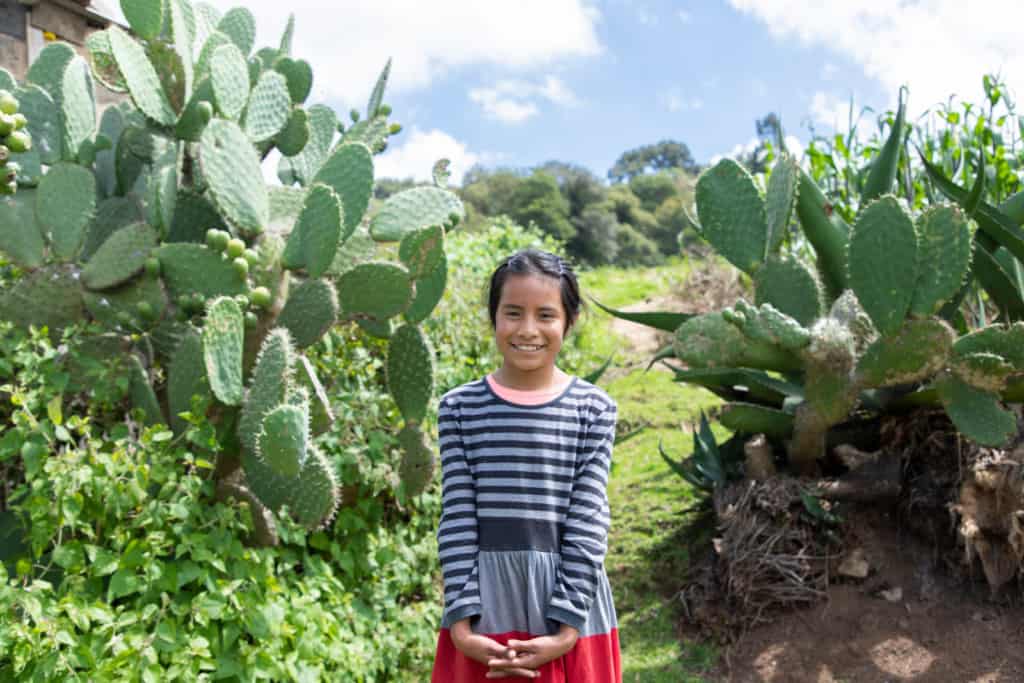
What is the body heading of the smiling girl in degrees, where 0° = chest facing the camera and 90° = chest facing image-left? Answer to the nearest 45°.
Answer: approximately 0°

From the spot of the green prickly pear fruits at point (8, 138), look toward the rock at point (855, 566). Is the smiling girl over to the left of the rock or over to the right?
right

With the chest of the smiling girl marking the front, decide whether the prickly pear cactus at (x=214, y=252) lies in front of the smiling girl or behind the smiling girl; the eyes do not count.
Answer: behind

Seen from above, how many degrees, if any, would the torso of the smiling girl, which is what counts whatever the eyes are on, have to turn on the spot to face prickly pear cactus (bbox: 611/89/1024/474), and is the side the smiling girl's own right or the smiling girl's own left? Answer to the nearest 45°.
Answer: approximately 135° to the smiling girl's own left

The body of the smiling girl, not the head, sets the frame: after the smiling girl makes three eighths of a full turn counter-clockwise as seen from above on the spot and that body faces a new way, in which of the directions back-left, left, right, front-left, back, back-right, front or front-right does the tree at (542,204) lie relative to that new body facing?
front-left

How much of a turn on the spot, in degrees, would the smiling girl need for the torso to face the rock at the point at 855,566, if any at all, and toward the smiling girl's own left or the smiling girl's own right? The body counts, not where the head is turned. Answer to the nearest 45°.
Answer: approximately 135° to the smiling girl's own left
